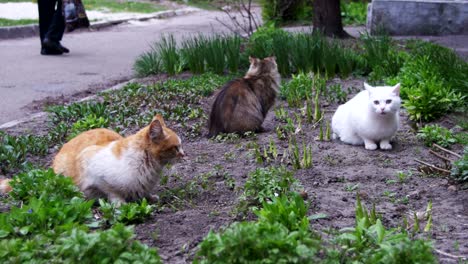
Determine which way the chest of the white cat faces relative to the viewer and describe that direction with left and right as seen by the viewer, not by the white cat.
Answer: facing the viewer and to the right of the viewer

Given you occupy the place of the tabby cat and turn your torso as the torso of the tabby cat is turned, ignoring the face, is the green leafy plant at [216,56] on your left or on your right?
on your left

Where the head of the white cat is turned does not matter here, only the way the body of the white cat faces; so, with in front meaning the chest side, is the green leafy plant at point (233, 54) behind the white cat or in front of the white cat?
behind

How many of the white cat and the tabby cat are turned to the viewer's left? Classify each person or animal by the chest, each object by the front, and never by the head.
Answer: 0

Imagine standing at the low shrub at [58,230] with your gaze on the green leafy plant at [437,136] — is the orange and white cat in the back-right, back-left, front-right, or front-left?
front-left

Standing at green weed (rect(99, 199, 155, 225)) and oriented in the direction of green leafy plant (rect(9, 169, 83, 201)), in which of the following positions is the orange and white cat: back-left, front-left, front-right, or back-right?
front-right

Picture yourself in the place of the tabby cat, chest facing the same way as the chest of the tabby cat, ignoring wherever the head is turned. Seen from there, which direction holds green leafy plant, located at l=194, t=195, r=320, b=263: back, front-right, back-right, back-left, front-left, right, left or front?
back-right

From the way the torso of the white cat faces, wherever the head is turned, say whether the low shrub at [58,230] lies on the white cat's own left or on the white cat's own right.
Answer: on the white cat's own right

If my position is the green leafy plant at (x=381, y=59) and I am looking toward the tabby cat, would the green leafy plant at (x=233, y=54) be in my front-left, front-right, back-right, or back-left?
front-right

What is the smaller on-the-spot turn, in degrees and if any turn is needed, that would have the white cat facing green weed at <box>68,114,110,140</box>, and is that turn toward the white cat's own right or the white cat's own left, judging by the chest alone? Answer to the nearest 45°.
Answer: approximately 135° to the white cat's own right

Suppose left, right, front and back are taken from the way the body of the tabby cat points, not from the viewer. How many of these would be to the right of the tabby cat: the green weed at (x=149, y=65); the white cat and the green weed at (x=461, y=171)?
2

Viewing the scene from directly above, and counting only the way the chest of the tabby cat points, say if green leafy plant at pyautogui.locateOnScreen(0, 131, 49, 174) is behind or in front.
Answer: behind

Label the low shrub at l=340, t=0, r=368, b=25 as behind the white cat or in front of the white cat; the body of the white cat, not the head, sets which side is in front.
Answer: behind

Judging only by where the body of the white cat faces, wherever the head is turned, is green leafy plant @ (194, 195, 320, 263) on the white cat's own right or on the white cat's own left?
on the white cat's own right

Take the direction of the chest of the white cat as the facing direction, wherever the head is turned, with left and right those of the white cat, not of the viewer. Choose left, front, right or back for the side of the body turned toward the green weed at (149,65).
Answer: back

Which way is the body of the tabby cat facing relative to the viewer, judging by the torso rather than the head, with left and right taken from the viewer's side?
facing away from the viewer and to the right of the viewer
